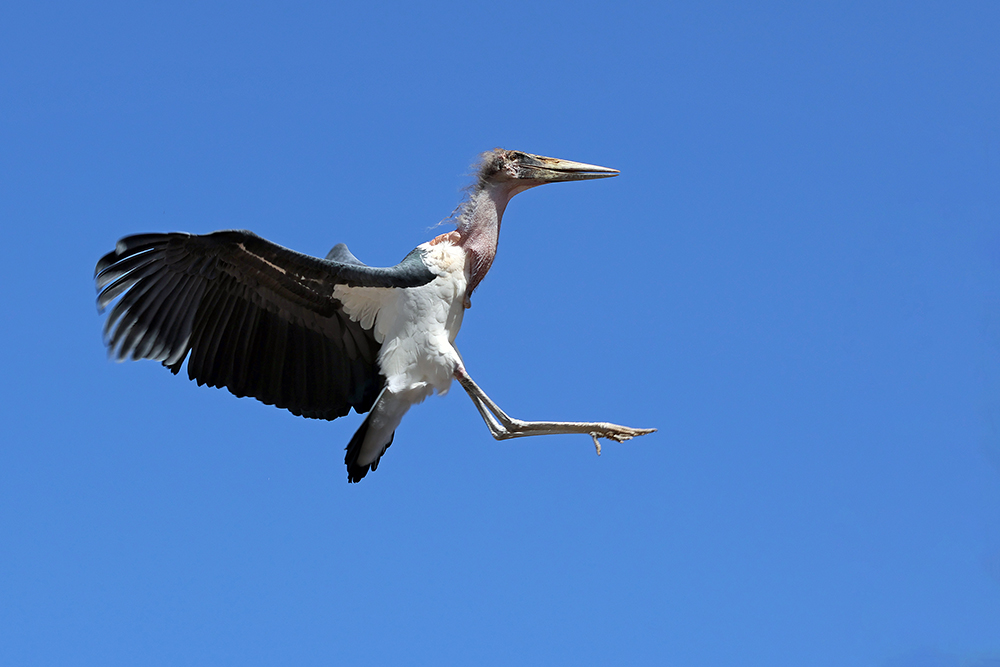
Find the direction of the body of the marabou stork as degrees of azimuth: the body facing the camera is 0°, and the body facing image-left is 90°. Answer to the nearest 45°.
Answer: approximately 270°
